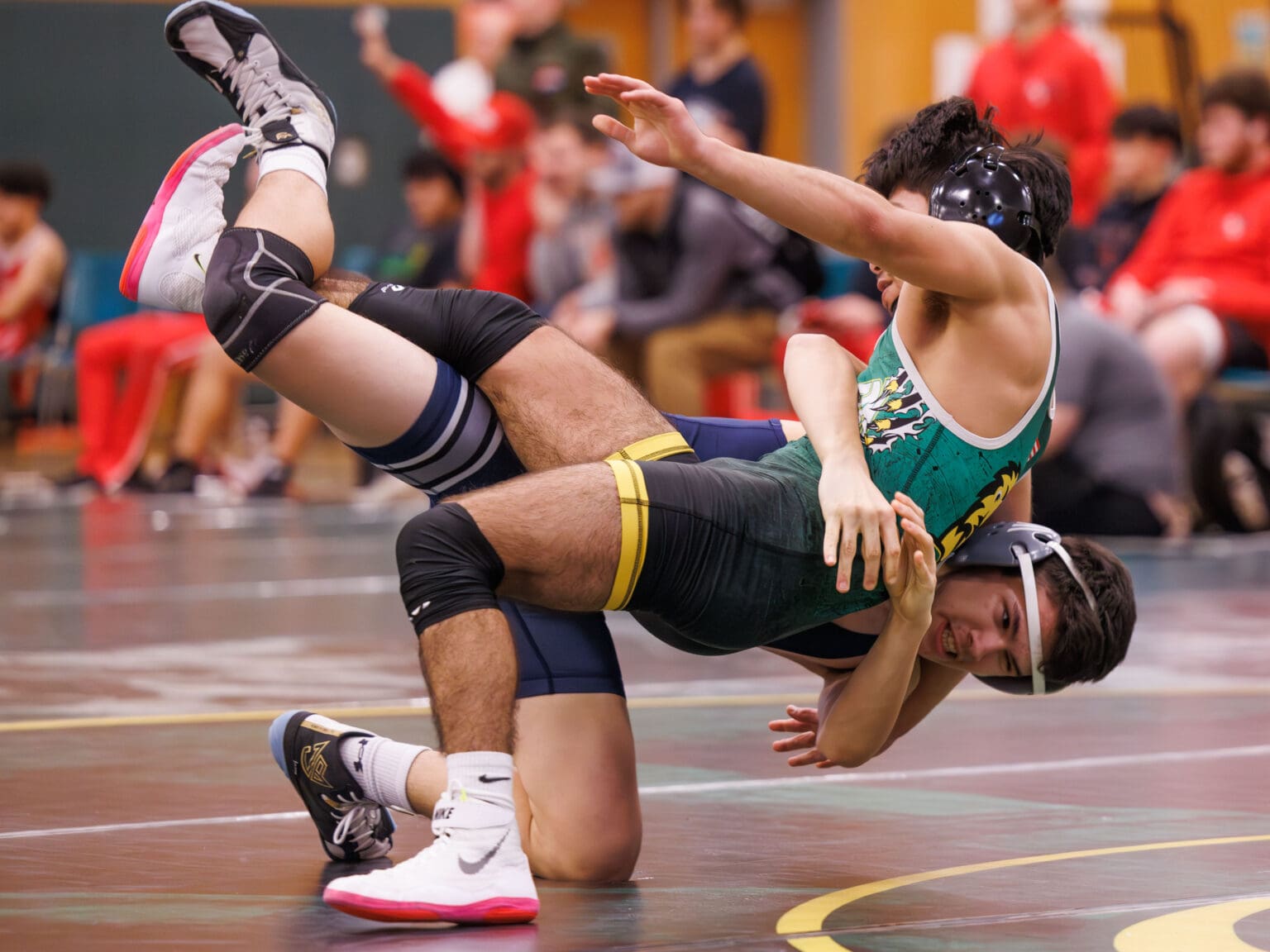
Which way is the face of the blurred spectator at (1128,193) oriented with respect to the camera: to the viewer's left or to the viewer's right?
to the viewer's left

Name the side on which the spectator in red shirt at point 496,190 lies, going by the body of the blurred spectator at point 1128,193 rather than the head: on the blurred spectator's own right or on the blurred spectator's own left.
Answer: on the blurred spectator's own right

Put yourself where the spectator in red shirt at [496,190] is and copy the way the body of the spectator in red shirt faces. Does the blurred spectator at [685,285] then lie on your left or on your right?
on your left

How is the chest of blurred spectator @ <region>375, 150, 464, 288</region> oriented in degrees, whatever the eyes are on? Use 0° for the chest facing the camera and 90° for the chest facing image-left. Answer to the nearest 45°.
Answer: approximately 45°

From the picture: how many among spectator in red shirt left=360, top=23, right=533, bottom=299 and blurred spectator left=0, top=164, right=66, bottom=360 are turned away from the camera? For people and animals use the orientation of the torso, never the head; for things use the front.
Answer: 0

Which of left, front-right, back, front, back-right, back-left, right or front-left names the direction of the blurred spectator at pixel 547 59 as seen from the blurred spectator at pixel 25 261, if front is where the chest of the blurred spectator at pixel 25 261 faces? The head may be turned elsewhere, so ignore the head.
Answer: left

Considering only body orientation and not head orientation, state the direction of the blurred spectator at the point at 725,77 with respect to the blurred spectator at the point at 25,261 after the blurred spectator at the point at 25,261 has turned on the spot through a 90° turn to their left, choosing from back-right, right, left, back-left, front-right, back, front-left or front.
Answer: front

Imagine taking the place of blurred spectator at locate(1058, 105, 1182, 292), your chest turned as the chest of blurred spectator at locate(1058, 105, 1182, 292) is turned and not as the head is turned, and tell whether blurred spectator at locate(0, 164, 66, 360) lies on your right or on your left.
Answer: on your right

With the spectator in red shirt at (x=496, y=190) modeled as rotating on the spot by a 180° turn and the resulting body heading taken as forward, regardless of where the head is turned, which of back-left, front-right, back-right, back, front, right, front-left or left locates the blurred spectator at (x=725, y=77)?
right

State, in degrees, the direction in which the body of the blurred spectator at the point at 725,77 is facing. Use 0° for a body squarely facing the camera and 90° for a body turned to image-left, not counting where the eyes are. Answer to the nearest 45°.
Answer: approximately 45°

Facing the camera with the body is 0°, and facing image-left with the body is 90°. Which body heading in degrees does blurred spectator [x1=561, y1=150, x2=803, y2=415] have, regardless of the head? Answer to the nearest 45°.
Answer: approximately 45°

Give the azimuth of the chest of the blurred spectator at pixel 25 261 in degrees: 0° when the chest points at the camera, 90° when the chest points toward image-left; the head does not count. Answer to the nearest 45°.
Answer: approximately 45°

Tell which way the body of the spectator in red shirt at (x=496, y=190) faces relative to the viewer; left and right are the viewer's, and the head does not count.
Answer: facing the viewer and to the left of the viewer

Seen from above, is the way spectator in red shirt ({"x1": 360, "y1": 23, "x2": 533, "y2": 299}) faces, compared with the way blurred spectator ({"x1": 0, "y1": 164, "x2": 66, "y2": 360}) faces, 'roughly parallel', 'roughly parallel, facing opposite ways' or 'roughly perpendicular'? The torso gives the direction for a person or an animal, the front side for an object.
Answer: roughly parallel

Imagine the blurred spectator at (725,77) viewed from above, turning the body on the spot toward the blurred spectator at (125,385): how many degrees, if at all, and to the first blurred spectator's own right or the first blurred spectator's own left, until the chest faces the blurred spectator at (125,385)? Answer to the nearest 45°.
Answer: approximately 45° to the first blurred spectator's own right
